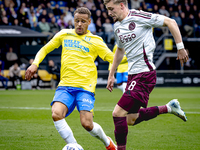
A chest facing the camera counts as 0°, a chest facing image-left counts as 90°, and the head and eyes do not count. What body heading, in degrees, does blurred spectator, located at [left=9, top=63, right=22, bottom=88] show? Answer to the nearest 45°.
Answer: approximately 0°

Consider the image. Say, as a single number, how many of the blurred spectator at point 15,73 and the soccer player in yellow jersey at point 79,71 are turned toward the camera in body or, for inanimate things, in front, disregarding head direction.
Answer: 2

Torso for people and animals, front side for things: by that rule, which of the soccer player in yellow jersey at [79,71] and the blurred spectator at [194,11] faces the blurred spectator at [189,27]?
the blurred spectator at [194,11]

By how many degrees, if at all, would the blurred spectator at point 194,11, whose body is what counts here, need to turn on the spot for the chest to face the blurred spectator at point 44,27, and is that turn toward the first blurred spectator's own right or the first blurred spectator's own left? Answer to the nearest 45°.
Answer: approximately 45° to the first blurred spectator's own right

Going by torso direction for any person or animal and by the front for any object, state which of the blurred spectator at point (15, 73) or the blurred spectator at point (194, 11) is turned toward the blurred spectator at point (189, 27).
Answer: the blurred spectator at point (194, 11)

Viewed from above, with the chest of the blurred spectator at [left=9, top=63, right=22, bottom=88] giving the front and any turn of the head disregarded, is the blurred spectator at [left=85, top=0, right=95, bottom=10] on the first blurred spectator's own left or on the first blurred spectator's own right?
on the first blurred spectator's own left

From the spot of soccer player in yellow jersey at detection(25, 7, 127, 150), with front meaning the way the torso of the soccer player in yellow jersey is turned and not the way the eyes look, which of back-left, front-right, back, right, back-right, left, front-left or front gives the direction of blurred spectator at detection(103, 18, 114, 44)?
back

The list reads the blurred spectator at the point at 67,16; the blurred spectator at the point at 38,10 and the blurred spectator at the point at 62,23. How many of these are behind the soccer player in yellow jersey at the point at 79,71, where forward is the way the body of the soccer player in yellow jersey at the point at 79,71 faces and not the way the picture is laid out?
3

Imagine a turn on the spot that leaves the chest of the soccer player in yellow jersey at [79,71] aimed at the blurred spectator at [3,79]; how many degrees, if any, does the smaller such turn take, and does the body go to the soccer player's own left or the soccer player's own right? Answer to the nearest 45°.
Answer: approximately 180°

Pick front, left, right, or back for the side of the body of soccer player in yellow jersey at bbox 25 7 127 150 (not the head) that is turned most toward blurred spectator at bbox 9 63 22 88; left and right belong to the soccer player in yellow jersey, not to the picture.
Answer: back

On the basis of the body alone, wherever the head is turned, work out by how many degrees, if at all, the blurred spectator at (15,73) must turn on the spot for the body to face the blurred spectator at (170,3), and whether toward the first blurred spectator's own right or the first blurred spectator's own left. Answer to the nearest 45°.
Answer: approximately 90° to the first blurred spectator's own left
